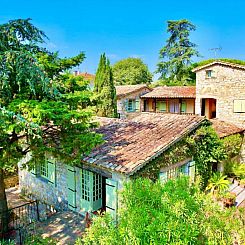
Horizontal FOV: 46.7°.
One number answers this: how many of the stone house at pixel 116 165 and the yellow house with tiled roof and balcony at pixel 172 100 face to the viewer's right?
0

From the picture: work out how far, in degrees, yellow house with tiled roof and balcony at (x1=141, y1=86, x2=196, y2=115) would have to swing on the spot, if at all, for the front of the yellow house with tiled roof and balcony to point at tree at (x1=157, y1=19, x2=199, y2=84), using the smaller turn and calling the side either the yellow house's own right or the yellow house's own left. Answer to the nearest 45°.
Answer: approximately 180°

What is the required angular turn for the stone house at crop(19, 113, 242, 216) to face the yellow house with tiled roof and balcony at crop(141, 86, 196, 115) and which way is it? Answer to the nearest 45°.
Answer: approximately 135° to its right

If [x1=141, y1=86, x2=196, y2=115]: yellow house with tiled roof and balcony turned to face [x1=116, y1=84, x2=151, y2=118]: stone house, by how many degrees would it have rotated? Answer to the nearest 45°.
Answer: approximately 90° to its right

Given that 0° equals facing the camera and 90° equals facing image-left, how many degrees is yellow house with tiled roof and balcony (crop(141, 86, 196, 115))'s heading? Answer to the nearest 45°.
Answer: approximately 0°

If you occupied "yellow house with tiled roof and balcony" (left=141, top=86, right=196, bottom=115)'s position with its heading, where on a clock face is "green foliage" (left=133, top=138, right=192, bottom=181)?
The green foliage is roughly at 12 o'clock from the yellow house with tiled roof and balcony.

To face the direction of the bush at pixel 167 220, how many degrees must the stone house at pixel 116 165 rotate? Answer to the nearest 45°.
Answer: approximately 45° to its left

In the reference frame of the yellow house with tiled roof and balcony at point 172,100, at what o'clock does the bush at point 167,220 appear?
The bush is roughly at 12 o'clock from the yellow house with tiled roof and balcony.

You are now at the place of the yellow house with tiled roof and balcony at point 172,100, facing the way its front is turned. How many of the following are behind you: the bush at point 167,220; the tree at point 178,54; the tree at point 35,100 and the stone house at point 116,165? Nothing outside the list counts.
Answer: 1

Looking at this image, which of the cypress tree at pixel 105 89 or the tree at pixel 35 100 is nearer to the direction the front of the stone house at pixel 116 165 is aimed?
the tree

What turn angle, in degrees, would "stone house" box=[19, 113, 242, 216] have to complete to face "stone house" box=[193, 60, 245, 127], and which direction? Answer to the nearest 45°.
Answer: approximately 180°
